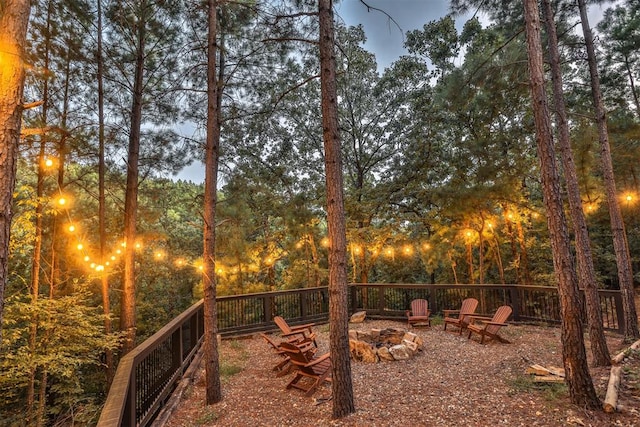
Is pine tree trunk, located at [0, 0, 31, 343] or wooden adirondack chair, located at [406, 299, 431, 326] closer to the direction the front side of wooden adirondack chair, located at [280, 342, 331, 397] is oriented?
the wooden adirondack chair

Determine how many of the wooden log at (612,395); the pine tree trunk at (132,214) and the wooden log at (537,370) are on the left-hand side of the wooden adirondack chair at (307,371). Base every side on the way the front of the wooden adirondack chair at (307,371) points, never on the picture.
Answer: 1

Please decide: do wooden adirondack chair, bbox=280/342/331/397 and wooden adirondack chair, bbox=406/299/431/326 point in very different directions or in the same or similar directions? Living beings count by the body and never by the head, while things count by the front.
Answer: very different directions

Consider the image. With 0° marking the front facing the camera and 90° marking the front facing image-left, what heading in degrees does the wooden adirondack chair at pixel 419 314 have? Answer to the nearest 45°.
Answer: approximately 0°

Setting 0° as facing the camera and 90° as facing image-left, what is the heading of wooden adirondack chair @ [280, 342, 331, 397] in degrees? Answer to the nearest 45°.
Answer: approximately 225°

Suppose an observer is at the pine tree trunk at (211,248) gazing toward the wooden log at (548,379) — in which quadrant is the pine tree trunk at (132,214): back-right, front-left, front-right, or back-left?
back-left

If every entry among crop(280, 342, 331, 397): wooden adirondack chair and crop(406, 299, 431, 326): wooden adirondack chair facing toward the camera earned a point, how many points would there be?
1

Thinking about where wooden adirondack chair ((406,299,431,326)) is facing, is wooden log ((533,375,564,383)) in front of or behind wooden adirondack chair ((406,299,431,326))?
in front

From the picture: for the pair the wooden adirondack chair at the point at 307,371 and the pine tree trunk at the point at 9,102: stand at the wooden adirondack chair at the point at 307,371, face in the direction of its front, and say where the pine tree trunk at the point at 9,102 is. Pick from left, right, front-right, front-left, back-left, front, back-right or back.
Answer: back

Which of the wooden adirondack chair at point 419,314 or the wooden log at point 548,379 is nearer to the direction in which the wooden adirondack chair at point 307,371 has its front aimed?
the wooden adirondack chair

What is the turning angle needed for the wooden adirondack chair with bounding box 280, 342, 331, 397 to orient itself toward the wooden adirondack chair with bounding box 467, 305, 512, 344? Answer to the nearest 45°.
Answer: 0° — it already faces it
